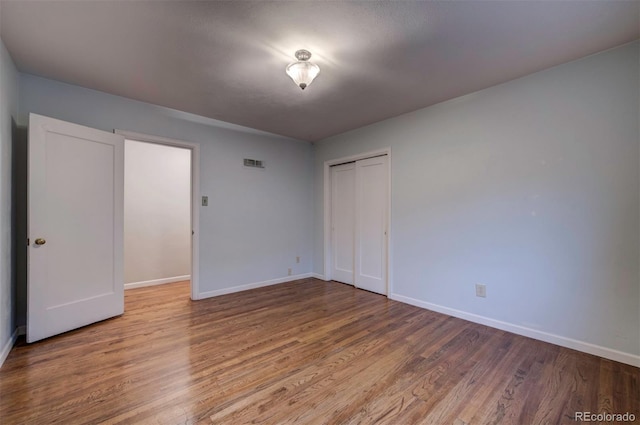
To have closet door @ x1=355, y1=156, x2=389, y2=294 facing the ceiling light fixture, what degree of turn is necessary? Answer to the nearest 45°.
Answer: approximately 45° to its left

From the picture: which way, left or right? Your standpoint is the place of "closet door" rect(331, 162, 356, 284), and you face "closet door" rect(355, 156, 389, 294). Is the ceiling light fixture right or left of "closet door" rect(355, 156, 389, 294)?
right

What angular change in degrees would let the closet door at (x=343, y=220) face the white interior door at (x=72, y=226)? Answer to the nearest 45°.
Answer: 0° — it already faces it

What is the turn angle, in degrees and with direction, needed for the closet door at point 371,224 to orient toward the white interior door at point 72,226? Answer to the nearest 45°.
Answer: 0° — it already faces it

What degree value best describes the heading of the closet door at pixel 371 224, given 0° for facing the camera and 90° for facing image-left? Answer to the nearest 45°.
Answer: approximately 45°

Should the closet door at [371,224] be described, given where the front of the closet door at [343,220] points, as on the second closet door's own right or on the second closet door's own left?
on the second closet door's own left

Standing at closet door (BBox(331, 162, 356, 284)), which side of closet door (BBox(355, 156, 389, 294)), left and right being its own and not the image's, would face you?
right

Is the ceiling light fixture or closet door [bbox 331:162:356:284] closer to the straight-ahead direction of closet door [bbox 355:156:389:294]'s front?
the ceiling light fixture

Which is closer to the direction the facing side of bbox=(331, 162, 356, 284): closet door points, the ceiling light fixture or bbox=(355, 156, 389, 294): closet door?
the ceiling light fixture

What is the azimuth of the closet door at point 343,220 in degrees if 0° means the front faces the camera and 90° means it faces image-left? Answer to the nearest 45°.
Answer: approximately 45°
